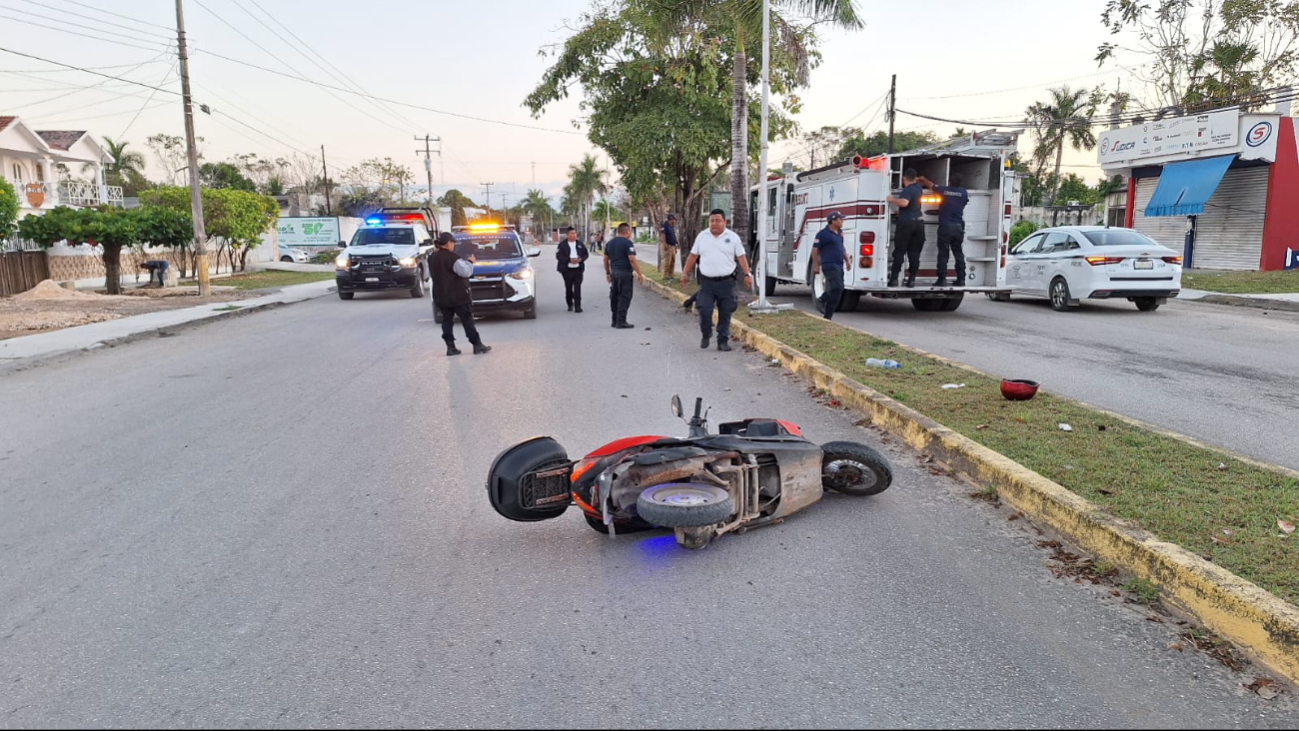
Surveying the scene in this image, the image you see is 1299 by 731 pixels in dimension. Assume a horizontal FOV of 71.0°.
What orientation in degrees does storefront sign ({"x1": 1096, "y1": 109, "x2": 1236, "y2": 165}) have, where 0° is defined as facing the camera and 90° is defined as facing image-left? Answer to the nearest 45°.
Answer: approximately 45°

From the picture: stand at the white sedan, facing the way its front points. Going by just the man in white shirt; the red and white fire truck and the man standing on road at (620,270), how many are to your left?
3

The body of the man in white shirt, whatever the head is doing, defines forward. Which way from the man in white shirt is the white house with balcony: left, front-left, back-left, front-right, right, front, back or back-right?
back-right

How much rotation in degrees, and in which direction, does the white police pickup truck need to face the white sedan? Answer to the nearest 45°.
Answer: approximately 45° to its left

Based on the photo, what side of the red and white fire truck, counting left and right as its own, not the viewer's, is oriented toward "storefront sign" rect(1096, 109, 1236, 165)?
right

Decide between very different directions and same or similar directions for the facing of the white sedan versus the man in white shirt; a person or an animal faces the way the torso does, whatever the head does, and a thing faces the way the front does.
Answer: very different directions

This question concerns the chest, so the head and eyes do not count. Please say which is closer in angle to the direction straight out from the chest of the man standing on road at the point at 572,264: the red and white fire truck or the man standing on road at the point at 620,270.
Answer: the man standing on road at the point at 620,270

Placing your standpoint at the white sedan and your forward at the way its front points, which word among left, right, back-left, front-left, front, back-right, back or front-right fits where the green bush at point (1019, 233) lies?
front-right

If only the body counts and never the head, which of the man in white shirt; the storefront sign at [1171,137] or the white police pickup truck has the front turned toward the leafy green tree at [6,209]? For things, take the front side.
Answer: the storefront sign

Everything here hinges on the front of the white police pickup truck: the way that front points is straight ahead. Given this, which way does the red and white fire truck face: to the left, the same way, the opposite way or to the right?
the opposite way

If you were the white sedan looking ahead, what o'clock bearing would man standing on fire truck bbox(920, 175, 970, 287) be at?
The man standing on fire truck is roughly at 9 o'clock from the white sedan.

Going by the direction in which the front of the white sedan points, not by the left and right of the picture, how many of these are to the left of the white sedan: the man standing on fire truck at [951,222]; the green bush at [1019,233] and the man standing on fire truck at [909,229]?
2

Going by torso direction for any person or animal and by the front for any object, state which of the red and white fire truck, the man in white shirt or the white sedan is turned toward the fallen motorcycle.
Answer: the man in white shirt

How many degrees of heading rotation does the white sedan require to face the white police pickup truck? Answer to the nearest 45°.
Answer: approximately 45° to its left
